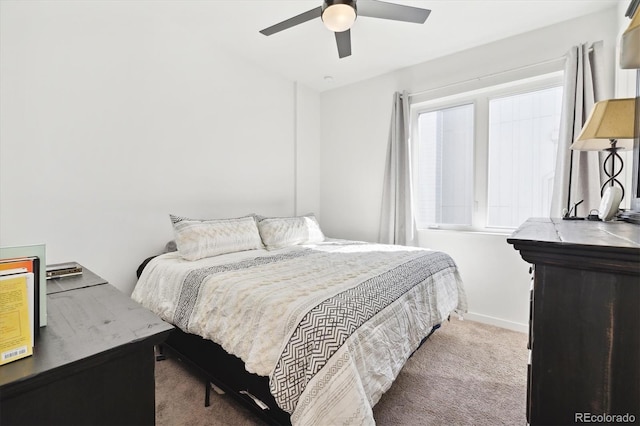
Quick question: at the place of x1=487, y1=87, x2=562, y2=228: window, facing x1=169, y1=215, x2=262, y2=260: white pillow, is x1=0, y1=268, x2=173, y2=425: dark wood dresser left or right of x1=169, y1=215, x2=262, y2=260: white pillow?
left

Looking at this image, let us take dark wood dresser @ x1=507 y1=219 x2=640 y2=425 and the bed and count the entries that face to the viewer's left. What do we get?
1

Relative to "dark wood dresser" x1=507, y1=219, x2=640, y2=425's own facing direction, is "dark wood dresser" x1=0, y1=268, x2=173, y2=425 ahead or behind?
ahead

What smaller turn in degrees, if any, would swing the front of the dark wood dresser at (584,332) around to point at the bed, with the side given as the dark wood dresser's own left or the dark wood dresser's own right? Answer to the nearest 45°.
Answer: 0° — it already faces it

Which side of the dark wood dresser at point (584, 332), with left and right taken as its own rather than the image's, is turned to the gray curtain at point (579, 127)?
right

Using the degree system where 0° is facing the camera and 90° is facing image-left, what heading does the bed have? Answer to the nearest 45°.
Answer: approximately 315°

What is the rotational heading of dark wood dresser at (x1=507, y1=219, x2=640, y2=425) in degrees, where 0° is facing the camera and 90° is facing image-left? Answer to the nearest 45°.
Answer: approximately 90°

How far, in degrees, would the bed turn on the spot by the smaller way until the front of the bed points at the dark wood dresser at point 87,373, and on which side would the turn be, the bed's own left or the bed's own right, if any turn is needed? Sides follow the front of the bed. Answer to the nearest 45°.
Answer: approximately 90° to the bed's own right
